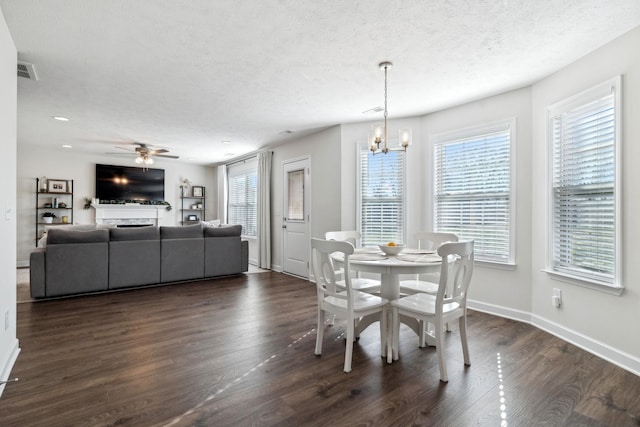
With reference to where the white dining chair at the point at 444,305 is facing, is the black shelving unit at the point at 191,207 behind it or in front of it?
in front

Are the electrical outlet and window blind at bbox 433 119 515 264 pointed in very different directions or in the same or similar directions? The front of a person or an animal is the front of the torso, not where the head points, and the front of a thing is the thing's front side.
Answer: same or similar directions

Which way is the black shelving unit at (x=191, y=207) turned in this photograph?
toward the camera

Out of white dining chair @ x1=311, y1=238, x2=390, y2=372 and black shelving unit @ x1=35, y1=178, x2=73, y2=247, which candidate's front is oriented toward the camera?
the black shelving unit

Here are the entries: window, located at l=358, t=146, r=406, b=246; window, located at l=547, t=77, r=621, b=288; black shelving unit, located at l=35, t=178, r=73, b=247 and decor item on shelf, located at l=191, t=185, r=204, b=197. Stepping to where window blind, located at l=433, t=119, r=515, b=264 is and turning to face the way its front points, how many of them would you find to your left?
1

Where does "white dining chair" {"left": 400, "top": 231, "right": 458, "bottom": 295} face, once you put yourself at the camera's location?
facing the viewer and to the left of the viewer

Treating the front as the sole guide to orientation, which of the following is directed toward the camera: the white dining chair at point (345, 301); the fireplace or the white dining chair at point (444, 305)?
the fireplace

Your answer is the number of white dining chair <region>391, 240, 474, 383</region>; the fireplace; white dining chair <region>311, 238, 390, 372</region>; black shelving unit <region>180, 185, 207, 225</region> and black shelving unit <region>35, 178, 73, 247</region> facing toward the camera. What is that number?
3

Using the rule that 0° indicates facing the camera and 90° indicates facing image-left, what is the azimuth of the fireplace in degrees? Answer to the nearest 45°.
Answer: approximately 0°

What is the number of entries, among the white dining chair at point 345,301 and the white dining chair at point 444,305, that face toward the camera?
0

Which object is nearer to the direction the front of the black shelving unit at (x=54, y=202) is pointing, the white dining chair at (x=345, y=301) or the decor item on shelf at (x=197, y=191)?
the white dining chair

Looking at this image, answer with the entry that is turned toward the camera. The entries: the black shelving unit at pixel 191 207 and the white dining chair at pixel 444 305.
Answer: the black shelving unit

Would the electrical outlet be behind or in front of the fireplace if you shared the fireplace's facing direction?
in front

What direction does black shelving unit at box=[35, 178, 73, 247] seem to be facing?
toward the camera

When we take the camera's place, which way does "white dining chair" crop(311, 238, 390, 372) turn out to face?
facing away from the viewer and to the right of the viewer

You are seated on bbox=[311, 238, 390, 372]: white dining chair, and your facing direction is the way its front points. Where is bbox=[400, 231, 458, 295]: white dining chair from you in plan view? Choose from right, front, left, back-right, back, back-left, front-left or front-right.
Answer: front

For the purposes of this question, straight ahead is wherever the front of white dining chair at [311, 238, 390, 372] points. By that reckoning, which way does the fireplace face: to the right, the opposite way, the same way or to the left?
to the right

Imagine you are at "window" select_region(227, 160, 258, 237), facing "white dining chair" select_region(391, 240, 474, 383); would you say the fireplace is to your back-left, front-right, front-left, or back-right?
back-right

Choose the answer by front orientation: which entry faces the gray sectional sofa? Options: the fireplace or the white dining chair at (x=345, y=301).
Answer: the fireplace

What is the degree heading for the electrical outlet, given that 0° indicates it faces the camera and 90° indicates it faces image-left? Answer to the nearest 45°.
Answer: approximately 45°
